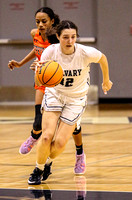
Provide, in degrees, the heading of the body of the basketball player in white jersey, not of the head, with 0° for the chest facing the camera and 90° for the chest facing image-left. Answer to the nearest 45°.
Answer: approximately 0°

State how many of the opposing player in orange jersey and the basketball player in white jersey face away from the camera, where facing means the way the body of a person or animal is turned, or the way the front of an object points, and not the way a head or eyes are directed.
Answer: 0

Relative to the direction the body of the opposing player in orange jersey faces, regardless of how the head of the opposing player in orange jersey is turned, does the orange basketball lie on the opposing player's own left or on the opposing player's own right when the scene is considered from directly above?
on the opposing player's own left

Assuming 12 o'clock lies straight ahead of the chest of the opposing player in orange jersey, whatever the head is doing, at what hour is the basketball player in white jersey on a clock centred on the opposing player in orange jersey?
The basketball player in white jersey is roughly at 10 o'clock from the opposing player in orange jersey.
